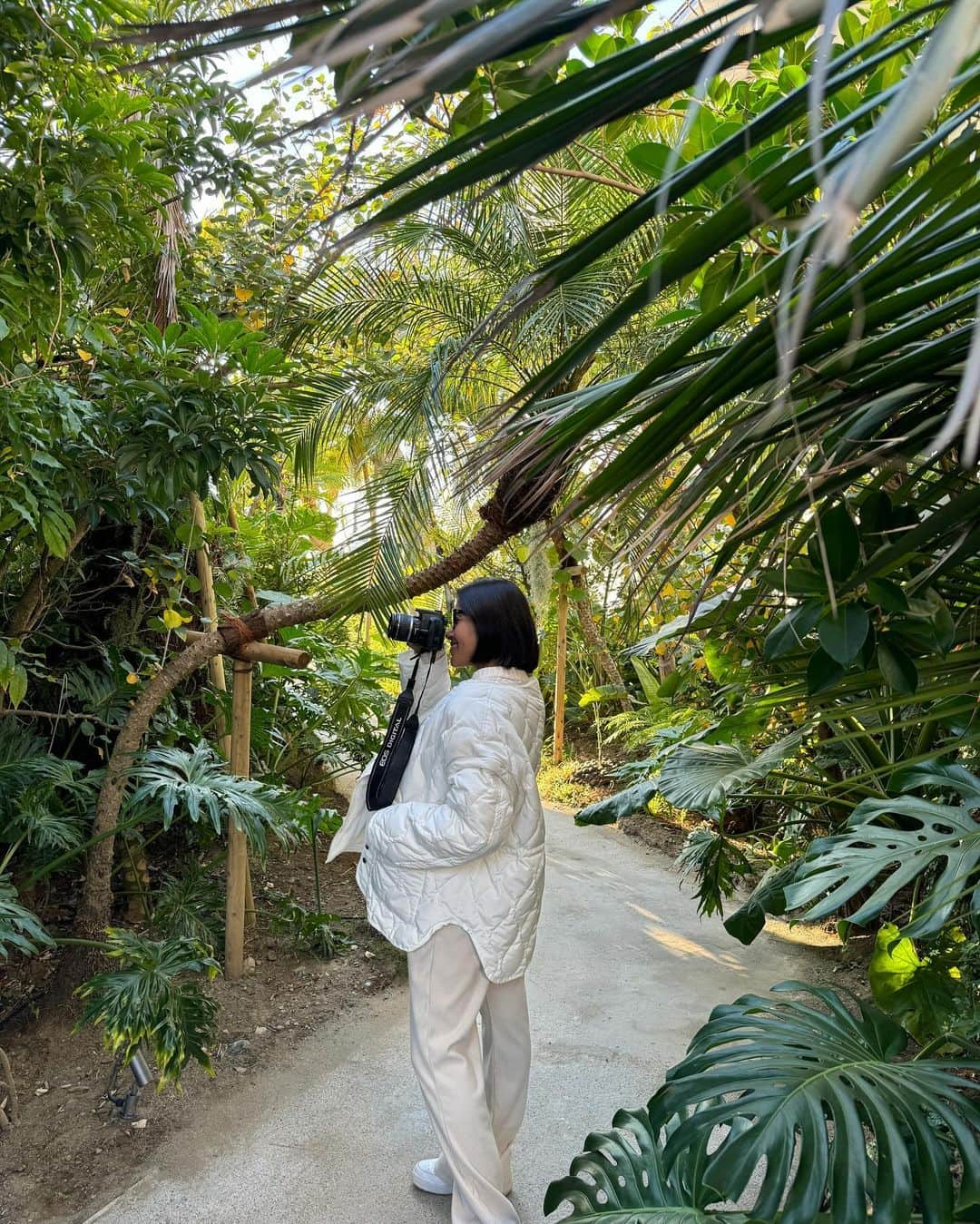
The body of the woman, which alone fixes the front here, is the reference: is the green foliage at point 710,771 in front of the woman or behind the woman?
behind

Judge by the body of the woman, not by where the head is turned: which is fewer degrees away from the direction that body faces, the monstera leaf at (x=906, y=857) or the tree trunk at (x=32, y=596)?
the tree trunk

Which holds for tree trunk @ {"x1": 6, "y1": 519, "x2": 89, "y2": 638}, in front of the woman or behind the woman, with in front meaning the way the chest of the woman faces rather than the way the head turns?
in front

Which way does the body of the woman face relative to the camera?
to the viewer's left

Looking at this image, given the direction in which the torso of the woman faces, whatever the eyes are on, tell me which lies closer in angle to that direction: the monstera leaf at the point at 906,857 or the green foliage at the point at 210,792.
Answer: the green foliage

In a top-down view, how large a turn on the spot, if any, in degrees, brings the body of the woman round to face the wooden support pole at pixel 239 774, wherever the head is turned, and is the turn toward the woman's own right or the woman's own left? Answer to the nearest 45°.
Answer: approximately 45° to the woman's own right

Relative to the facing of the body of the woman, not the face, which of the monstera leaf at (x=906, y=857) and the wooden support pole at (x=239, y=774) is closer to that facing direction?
the wooden support pole

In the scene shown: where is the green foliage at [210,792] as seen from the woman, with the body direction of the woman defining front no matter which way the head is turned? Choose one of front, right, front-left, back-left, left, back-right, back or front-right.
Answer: front-right

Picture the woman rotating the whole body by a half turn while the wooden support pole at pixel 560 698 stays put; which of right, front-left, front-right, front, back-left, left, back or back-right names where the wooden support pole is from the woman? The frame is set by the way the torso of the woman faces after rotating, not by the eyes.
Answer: left

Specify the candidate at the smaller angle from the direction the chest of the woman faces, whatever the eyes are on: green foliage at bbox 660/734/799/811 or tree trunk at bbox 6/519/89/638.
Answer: the tree trunk

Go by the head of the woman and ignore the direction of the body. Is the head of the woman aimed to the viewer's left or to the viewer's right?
to the viewer's left
